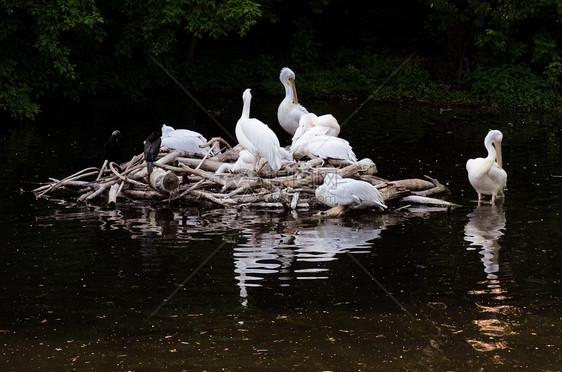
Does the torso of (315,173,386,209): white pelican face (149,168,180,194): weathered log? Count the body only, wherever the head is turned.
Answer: yes

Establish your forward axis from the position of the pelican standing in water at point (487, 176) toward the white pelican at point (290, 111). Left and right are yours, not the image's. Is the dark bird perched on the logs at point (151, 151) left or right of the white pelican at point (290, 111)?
left

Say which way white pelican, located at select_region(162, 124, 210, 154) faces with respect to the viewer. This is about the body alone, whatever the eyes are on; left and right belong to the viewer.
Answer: facing to the left of the viewer

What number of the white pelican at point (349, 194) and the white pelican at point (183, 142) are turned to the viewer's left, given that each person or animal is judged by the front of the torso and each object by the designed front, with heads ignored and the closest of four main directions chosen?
2
